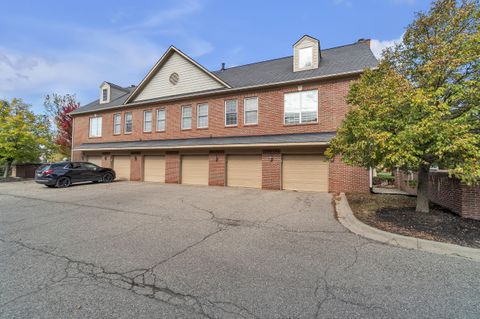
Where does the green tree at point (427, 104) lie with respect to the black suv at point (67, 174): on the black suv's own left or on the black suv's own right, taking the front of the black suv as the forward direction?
on the black suv's own right

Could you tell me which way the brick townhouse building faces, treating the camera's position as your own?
facing the viewer and to the left of the viewer

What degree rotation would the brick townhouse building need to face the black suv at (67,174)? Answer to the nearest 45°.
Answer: approximately 45° to its right

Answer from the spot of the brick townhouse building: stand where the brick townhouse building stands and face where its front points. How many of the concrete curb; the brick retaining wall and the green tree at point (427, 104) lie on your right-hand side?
0

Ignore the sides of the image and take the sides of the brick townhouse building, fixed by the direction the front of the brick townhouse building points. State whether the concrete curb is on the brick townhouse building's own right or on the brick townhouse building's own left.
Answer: on the brick townhouse building's own left

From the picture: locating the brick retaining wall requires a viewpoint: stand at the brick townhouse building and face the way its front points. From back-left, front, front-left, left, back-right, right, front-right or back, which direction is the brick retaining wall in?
left

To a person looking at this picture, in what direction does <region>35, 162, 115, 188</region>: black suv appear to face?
facing away from the viewer and to the right of the viewer

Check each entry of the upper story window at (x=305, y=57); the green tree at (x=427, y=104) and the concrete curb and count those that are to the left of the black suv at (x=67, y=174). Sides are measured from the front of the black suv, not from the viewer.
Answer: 0

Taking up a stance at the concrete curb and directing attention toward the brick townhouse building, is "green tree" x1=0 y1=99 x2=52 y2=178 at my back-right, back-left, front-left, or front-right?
front-left

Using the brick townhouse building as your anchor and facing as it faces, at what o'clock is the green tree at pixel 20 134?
The green tree is roughly at 2 o'clock from the brick townhouse building.

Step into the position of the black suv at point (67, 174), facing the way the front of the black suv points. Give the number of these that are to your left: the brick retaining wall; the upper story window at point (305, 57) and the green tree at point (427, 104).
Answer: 0
